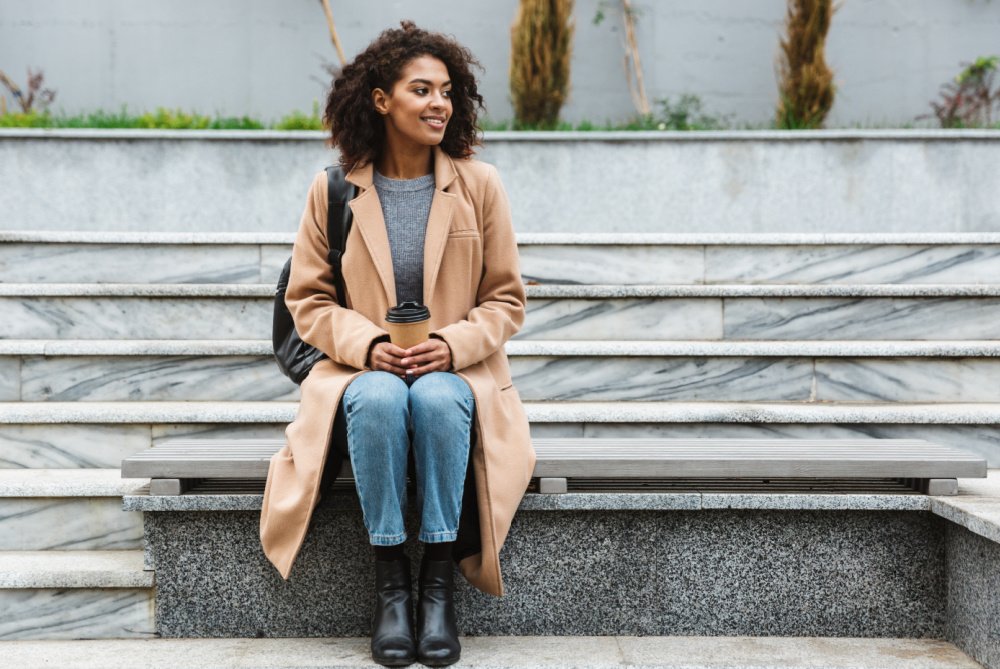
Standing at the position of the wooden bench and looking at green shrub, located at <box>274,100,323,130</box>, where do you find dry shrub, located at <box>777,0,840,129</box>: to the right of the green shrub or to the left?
right

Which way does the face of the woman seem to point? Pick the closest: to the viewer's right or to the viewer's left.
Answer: to the viewer's right

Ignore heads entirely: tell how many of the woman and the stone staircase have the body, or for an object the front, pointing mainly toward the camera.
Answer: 2

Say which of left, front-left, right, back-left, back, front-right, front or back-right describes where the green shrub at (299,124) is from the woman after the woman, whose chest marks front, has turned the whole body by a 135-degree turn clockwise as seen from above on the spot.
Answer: front-right

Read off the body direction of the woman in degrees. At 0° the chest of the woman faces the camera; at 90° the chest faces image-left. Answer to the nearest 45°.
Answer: approximately 0°

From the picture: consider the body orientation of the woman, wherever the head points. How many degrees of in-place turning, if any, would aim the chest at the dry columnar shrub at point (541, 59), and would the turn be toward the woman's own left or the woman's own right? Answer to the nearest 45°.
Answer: approximately 180°

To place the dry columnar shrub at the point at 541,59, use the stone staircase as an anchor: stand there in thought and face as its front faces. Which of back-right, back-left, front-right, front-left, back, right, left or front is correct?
back

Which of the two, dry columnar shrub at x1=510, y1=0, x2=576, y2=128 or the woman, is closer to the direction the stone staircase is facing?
the woman

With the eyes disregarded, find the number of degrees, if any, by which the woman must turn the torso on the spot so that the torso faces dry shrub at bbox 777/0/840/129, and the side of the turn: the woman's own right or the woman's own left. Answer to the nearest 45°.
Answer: approximately 135° to the woman's own left
